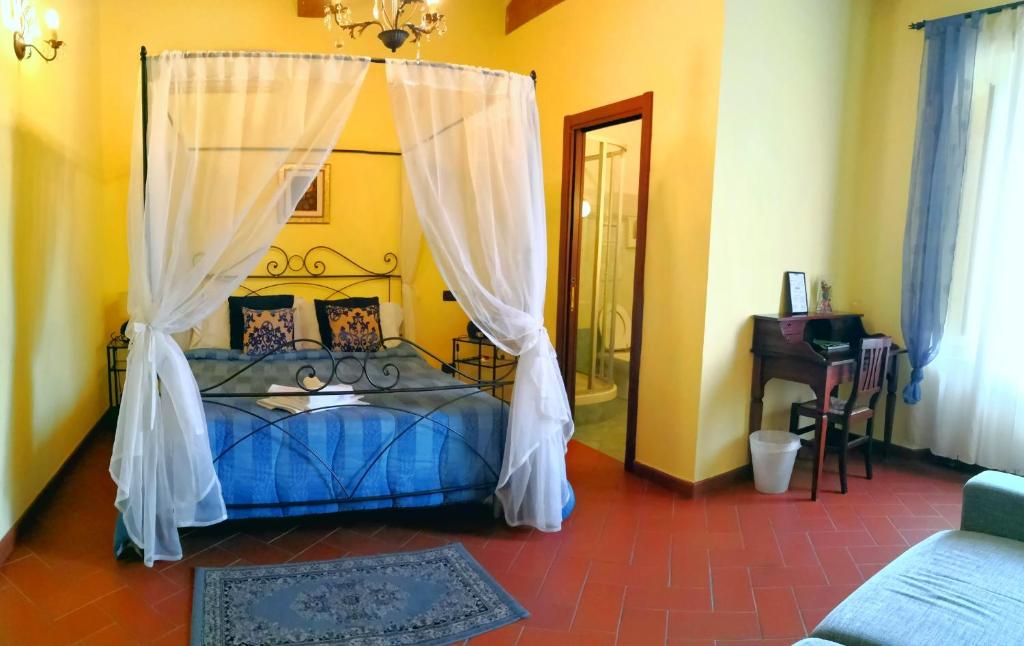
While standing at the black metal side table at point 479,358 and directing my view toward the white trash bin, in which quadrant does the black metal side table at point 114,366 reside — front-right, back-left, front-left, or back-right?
back-right

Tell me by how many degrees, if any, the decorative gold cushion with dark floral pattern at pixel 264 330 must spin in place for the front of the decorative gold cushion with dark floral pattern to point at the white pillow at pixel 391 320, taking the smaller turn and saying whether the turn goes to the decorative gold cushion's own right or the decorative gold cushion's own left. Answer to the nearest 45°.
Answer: approximately 90° to the decorative gold cushion's own left

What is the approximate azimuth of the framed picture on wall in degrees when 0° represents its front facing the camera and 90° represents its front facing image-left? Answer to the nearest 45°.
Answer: approximately 0°

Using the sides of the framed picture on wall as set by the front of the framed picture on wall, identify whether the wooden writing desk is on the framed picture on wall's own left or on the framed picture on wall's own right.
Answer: on the framed picture on wall's own left

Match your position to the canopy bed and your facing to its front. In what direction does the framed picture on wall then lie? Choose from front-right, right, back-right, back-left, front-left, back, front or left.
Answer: back

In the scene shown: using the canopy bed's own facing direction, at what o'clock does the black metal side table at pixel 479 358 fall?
The black metal side table is roughly at 7 o'clock from the canopy bed.

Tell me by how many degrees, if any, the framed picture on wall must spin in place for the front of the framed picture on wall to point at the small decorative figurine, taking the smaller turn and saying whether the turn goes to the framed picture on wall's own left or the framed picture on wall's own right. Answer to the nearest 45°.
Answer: approximately 45° to the framed picture on wall's own left

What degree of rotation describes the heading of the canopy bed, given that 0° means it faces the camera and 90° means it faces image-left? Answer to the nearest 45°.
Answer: approximately 0°
